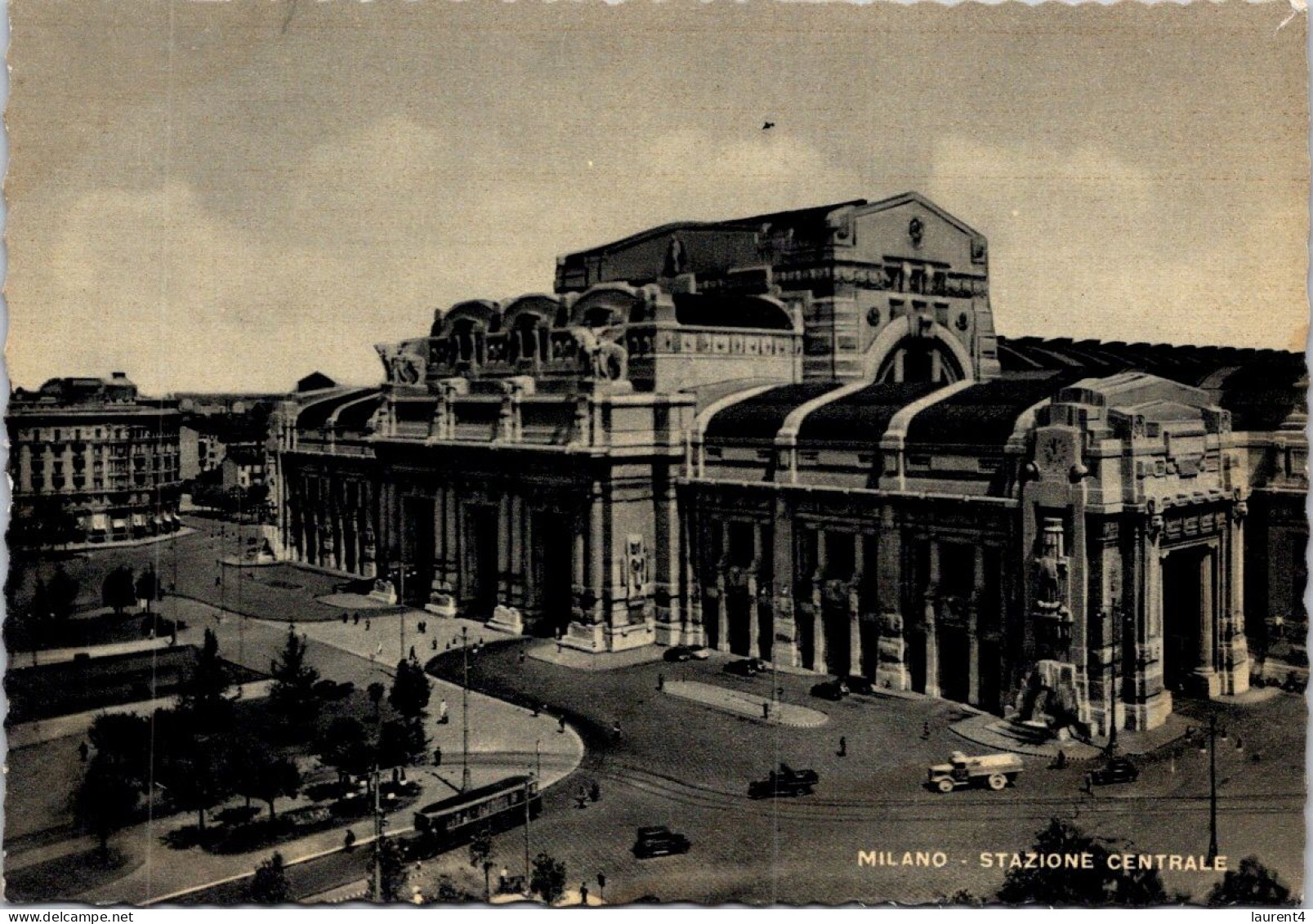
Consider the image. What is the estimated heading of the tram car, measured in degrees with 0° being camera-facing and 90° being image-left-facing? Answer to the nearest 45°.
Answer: approximately 225°
